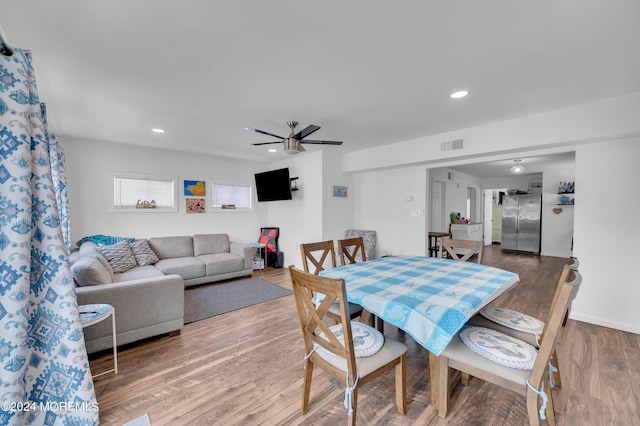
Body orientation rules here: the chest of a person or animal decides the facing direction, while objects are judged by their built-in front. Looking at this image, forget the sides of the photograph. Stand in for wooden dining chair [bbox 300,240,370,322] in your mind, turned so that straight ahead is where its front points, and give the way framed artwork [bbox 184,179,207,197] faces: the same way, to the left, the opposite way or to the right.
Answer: the same way

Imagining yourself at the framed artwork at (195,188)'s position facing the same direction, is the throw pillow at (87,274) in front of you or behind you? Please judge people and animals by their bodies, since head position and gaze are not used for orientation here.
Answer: in front

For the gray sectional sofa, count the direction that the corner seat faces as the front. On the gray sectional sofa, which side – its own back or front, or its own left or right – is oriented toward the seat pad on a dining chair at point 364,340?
front

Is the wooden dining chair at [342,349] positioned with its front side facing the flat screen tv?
no

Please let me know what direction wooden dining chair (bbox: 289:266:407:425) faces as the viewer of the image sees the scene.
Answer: facing away from the viewer and to the right of the viewer

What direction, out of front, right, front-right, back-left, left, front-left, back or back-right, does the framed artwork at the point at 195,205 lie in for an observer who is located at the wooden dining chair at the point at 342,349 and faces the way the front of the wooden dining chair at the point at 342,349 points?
left

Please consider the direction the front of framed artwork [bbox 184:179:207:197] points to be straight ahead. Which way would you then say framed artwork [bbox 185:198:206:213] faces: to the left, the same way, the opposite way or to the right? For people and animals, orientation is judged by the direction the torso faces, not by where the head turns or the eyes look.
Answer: the same way

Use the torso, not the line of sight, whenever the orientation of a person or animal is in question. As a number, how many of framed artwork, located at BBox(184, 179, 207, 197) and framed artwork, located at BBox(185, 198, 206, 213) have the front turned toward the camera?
2

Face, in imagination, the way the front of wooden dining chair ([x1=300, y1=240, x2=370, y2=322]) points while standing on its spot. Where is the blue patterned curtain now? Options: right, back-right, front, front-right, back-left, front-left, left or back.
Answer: right

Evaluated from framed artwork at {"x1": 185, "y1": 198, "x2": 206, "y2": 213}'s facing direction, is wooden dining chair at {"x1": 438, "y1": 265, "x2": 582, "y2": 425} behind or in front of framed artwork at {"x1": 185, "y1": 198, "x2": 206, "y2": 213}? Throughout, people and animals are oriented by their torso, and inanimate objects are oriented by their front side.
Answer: in front

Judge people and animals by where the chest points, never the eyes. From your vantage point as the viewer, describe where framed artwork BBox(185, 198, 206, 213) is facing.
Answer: facing the viewer

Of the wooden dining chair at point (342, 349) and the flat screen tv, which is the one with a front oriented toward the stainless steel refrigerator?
the wooden dining chair

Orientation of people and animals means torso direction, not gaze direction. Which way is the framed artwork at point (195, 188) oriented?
toward the camera

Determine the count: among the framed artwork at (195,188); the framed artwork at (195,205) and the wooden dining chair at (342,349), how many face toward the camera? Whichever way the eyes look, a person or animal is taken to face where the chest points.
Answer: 2

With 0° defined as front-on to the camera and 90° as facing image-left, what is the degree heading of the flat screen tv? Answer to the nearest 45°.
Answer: approximately 45°

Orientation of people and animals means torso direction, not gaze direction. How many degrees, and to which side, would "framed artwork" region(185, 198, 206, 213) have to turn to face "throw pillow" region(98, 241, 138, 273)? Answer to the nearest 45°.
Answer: approximately 45° to its right

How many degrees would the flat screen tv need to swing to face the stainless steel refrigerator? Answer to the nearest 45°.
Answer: approximately 135° to its left

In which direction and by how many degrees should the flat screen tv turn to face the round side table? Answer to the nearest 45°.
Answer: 0° — it already faces it

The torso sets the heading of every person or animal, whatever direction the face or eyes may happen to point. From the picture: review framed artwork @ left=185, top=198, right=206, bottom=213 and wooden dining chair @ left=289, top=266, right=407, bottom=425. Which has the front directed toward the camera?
the framed artwork

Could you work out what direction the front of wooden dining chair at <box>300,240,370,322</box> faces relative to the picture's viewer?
facing the viewer and to the right of the viewer
